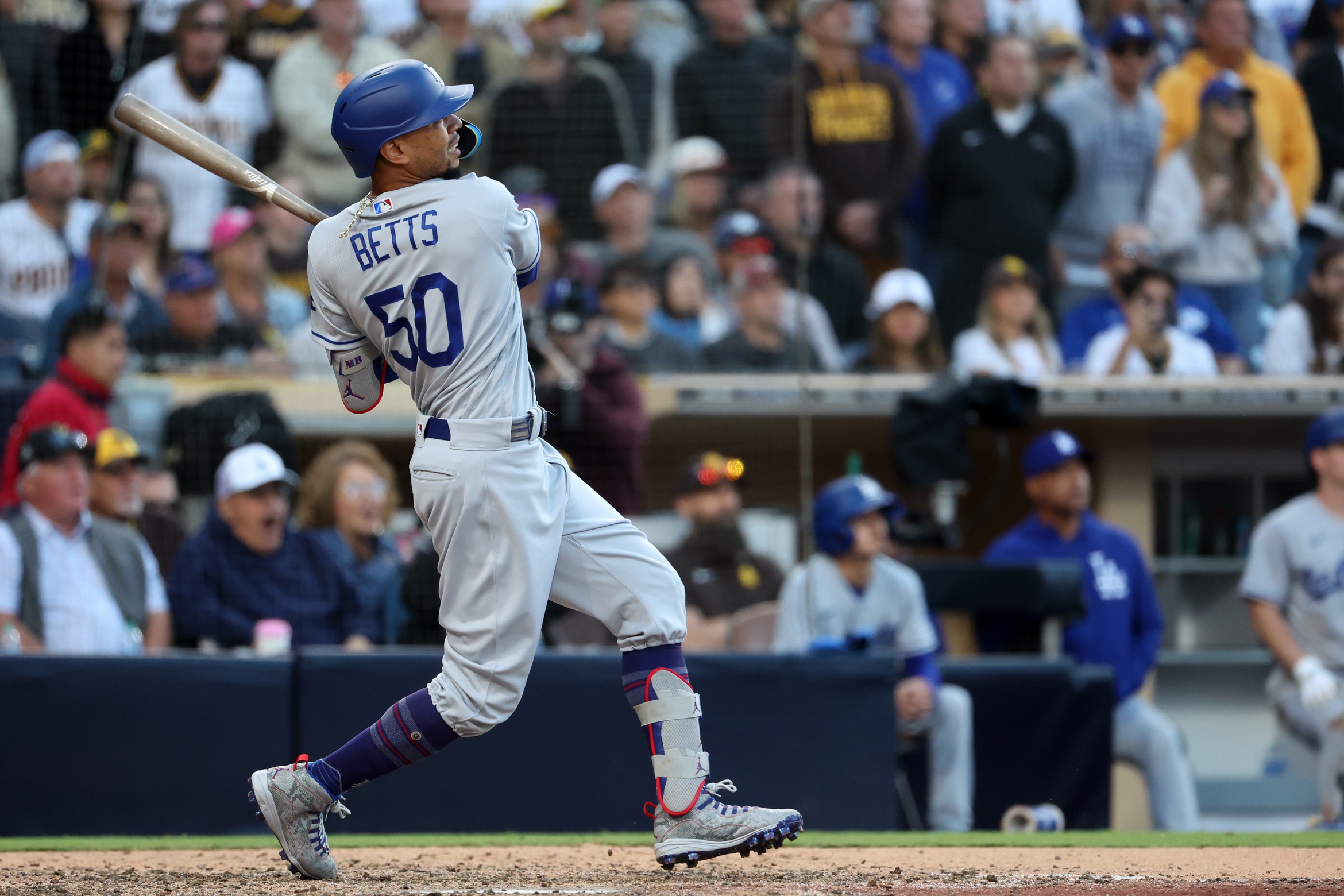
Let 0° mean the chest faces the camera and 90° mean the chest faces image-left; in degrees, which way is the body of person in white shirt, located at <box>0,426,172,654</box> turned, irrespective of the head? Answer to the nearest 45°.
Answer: approximately 0°

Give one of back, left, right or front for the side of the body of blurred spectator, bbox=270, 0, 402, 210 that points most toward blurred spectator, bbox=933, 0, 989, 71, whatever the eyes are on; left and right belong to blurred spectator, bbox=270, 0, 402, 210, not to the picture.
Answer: left

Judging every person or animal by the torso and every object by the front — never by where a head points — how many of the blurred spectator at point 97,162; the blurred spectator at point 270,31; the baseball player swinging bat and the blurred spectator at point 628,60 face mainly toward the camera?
3

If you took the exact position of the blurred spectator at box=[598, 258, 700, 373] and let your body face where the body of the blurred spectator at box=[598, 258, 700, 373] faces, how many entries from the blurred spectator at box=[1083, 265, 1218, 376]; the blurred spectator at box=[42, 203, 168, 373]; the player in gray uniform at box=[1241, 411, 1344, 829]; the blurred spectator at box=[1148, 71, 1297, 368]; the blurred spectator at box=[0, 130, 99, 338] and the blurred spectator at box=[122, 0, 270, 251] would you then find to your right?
3

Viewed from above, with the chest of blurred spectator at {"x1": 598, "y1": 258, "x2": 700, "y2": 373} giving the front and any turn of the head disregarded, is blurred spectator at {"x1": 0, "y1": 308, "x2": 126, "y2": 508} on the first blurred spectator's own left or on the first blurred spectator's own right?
on the first blurred spectator's own right

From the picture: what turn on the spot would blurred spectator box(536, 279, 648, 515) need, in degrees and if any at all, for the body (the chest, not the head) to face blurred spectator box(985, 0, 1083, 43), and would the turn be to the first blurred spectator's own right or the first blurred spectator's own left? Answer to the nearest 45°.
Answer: approximately 180°

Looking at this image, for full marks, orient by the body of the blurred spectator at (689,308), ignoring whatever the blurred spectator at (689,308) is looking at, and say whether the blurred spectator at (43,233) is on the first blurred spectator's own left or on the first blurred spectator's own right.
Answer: on the first blurred spectator's own right

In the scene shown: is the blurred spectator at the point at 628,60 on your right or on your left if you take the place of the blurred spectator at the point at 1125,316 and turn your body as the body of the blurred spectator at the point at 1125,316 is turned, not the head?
on your right

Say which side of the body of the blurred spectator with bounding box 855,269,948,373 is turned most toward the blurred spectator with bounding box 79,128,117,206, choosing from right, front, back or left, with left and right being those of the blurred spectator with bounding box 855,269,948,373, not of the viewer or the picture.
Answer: right

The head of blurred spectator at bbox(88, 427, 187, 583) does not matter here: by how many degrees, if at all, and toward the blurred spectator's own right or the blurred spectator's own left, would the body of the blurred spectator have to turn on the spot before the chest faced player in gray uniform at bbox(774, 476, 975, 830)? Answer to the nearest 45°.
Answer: approximately 45° to the blurred spectator's own left
